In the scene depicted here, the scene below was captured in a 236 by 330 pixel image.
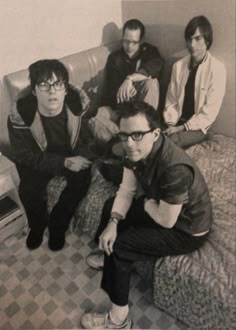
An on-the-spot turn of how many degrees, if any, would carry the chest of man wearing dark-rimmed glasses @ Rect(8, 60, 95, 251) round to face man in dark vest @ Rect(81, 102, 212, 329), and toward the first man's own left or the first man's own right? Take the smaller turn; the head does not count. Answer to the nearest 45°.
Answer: approximately 45° to the first man's own left

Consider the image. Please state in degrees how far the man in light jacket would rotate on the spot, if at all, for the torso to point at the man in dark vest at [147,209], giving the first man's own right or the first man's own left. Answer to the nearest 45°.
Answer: approximately 45° to the first man's own left

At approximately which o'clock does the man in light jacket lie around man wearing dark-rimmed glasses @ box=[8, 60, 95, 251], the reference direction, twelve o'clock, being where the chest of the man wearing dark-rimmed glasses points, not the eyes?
The man in light jacket is roughly at 9 o'clock from the man wearing dark-rimmed glasses.

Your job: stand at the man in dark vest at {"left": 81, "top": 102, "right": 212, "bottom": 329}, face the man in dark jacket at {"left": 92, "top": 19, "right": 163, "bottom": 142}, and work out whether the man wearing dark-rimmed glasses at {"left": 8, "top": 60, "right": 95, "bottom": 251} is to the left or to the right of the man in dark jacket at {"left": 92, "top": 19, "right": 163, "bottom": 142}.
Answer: left

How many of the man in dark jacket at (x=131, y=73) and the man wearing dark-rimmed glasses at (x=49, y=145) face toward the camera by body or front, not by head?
2

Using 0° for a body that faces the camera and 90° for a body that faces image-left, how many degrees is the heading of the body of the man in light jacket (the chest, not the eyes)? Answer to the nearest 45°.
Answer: approximately 45°

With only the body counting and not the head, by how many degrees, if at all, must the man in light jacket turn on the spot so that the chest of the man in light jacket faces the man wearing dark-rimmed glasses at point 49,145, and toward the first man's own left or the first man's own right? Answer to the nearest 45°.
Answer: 0° — they already face them
